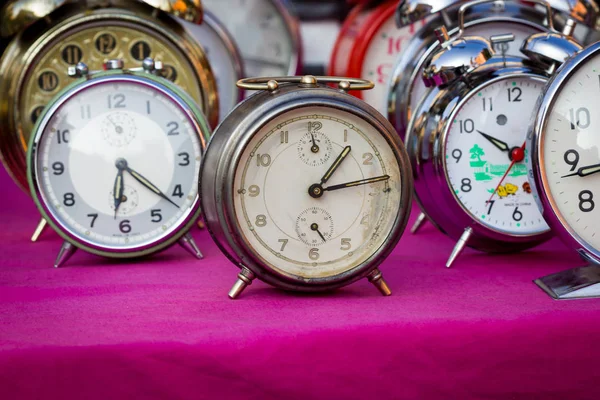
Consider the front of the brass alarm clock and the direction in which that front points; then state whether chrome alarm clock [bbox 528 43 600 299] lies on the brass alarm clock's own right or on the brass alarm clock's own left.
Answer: on the brass alarm clock's own left

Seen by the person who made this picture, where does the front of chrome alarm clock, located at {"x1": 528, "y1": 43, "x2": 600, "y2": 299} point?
facing the viewer

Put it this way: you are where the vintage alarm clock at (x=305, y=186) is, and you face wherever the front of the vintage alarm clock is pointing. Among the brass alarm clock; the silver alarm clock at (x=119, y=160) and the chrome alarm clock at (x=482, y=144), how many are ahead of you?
0

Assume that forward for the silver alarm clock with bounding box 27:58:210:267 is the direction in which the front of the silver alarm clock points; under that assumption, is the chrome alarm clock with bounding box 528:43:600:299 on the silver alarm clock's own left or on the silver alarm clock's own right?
on the silver alarm clock's own left

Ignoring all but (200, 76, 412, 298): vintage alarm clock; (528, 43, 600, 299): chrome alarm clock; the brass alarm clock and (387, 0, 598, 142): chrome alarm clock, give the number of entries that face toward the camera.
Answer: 4

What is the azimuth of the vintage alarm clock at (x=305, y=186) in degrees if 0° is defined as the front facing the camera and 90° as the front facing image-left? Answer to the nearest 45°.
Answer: approximately 0°

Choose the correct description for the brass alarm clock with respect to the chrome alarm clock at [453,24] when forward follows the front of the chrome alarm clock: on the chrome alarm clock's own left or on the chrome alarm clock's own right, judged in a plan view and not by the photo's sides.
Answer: on the chrome alarm clock's own right

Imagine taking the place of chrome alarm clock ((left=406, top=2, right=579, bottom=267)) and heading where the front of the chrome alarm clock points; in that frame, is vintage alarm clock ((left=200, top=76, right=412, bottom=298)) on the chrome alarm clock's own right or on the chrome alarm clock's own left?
on the chrome alarm clock's own right

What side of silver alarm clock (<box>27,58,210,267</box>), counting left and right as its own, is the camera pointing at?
front

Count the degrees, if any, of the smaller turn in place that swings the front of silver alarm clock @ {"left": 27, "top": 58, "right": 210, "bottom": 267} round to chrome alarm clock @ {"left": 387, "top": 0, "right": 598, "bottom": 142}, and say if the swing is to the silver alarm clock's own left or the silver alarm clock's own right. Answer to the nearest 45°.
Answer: approximately 90° to the silver alarm clock's own left

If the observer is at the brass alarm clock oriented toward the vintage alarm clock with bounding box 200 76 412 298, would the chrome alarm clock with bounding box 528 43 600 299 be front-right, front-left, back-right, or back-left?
front-left

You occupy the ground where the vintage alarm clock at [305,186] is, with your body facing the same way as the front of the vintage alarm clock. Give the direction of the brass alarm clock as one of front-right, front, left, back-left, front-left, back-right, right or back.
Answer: back-right
